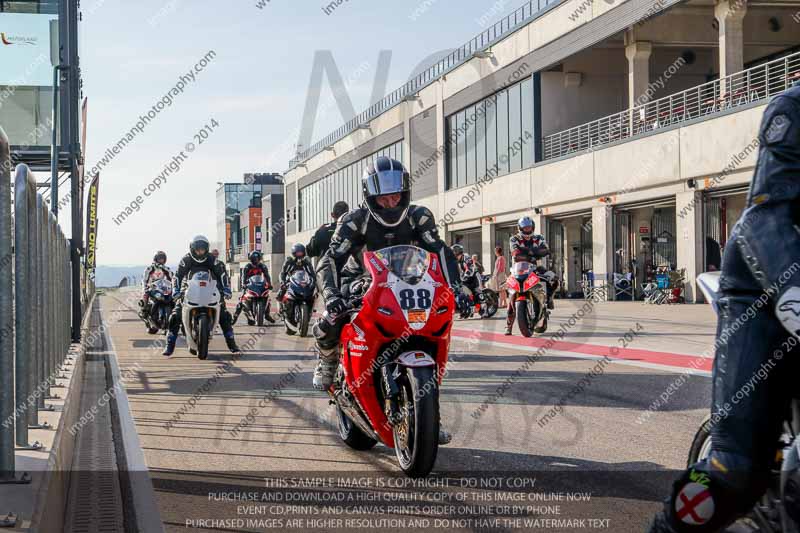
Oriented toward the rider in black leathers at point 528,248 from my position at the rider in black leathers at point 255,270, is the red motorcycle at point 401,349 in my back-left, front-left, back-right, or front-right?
front-right

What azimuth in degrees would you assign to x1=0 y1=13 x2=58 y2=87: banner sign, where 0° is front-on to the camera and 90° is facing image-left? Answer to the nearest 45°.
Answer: approximately 0°

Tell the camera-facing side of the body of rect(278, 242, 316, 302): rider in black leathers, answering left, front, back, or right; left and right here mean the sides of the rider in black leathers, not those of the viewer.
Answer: front

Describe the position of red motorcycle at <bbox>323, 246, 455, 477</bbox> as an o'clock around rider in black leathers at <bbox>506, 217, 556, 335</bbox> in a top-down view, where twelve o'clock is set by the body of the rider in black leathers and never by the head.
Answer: The red motorcycle is roughly at 12 o'clock from the rider in black leathers.

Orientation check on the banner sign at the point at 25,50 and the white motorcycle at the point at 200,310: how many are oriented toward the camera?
2

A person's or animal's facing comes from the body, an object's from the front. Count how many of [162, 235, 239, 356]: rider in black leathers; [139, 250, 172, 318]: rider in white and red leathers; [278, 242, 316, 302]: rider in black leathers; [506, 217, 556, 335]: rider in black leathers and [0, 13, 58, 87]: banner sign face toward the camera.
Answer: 5

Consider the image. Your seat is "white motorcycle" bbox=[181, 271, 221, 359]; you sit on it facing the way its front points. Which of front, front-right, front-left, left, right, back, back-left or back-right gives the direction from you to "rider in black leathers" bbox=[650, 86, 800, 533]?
front

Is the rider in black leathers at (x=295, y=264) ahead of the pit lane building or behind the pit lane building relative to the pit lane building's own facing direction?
ahead

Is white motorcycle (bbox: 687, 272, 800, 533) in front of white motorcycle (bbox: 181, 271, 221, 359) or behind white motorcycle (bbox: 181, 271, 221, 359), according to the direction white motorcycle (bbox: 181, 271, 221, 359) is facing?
in front

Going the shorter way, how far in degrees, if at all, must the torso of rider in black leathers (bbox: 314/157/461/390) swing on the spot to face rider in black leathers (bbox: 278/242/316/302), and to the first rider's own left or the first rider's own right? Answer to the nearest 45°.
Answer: approximately 180°

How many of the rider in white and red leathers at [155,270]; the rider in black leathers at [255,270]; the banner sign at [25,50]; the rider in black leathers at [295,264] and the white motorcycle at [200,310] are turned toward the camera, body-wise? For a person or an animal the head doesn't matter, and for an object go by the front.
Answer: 5

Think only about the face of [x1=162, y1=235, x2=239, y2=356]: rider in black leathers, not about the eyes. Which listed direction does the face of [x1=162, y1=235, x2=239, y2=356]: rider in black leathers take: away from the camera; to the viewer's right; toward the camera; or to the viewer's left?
toward the camera

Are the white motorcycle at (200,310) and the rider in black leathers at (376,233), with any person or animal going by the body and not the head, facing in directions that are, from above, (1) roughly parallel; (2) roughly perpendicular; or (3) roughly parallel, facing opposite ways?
roughly parallel

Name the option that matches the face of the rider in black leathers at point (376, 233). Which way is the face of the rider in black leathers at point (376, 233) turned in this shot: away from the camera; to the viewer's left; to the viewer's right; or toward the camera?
toward the camera

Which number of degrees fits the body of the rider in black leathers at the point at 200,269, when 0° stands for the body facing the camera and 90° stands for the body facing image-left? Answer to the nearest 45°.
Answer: approximately 0°

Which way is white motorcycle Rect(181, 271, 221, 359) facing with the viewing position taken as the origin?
facing the viewer
